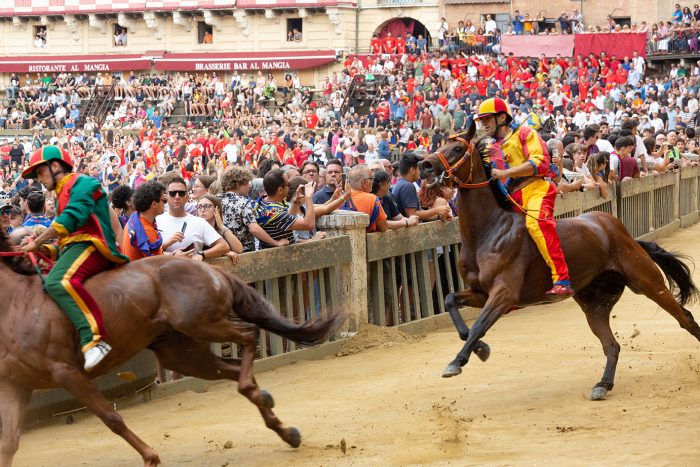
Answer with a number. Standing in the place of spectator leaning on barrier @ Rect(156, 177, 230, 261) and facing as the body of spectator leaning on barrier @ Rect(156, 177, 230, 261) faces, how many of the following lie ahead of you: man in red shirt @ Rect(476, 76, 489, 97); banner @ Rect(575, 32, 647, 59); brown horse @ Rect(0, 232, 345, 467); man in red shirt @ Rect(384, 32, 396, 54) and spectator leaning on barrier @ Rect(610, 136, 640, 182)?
1

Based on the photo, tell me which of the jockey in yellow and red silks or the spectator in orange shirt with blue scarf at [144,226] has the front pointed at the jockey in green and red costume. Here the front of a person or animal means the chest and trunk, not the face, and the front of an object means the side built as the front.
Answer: the jockey in yellow and red silks

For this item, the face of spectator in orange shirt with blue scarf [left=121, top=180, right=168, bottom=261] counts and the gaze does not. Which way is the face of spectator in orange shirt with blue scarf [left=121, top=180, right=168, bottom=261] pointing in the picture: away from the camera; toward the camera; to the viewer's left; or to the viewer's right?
to the viewer's right

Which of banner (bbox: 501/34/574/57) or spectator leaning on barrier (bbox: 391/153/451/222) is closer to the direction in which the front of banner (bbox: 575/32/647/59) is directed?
the spectator leaning on barrier

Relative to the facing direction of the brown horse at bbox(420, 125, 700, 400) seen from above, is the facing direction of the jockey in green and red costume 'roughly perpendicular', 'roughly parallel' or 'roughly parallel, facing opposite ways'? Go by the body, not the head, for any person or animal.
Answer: roughly parallel

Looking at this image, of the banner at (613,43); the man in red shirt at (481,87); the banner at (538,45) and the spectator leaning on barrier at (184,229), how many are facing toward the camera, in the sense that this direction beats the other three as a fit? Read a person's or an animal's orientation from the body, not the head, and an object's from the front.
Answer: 4

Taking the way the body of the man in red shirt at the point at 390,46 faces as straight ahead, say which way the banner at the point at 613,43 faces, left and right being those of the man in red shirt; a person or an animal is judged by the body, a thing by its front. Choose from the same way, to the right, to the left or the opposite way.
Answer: the same way

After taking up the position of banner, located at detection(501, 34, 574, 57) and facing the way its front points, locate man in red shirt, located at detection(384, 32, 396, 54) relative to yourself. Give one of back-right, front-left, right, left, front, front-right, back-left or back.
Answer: back-right

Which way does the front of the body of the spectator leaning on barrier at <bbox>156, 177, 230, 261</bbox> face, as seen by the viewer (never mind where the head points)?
toward the camera

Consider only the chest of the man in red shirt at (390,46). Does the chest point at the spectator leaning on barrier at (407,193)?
yes

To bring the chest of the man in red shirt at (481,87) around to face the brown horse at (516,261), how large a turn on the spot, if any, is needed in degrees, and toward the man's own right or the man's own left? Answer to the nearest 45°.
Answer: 0° — they already face it
